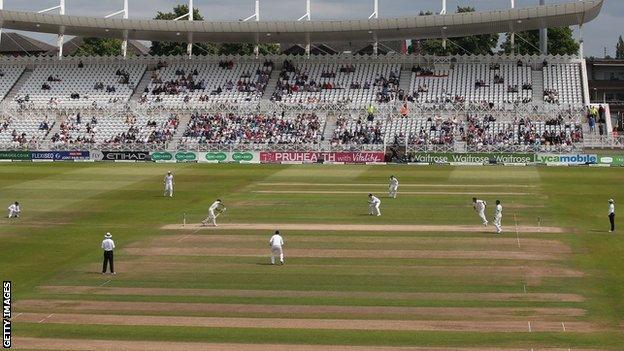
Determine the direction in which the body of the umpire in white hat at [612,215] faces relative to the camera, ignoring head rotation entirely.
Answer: to the viewer's left

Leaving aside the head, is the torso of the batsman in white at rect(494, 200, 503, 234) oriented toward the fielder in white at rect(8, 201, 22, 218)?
yes

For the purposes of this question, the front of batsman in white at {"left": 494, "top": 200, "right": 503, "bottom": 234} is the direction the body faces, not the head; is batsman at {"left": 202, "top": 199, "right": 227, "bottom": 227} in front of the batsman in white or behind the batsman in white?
in front

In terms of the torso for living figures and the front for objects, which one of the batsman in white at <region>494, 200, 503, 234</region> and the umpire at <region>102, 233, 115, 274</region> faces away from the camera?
the umpire

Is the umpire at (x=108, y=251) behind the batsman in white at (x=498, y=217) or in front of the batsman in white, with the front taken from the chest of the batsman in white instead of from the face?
in front

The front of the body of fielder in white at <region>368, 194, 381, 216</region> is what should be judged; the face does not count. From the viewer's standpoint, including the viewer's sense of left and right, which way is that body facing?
facing to the left of the viewer

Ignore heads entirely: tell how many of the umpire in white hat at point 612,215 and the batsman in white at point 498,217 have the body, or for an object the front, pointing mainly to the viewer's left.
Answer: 2

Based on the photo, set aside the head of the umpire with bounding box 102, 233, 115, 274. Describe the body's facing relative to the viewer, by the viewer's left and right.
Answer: facing away from the viewer

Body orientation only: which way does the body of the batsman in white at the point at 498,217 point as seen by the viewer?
to the viewer's left

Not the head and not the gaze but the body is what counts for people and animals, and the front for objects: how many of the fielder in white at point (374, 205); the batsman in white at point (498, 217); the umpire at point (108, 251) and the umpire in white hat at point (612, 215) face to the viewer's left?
3
